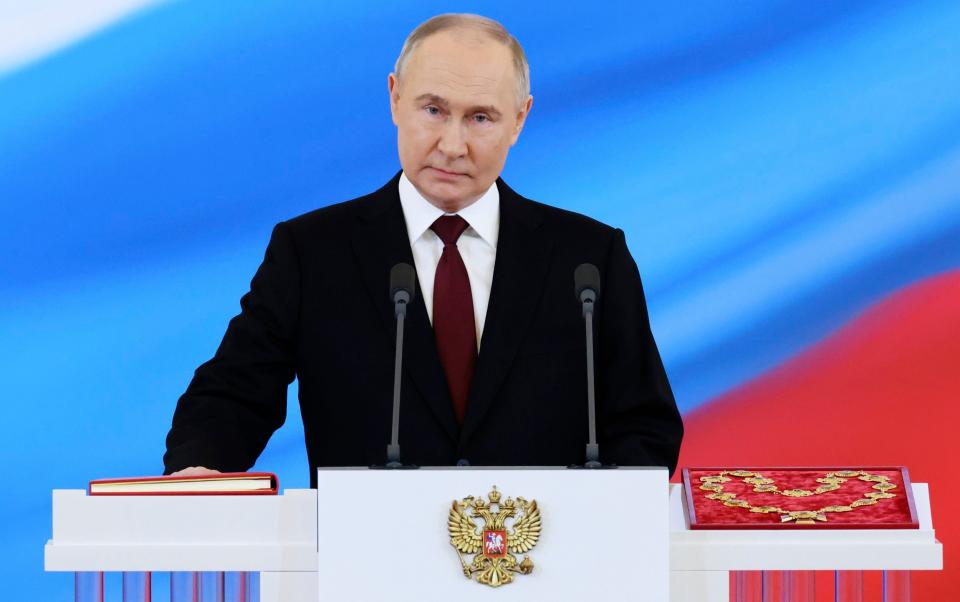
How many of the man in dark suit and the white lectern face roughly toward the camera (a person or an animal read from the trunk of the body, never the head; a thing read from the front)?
2

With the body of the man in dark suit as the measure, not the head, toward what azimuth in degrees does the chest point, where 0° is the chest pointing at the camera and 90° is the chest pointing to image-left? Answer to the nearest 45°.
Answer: approximately 0°

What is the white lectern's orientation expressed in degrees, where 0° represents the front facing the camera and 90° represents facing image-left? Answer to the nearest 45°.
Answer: approximately 0°

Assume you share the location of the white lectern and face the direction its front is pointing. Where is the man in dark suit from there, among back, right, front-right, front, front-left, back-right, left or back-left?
back
